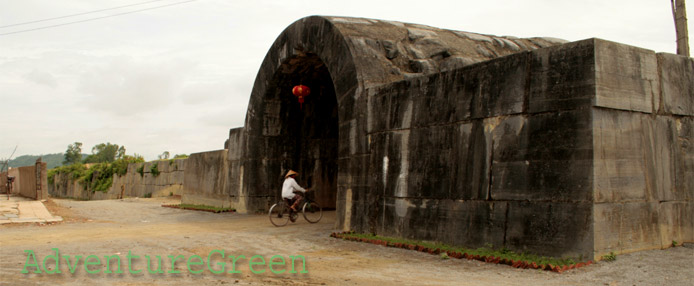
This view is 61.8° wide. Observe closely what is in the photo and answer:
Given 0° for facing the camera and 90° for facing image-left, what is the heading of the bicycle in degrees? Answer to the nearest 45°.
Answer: approximately 225°

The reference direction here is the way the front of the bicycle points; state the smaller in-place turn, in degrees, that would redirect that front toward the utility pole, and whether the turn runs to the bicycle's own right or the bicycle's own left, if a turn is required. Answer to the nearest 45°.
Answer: approximately 45° to the bicycle's own right

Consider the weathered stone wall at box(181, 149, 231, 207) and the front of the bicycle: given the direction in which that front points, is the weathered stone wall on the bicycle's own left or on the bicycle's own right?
on the bicycle's own left
